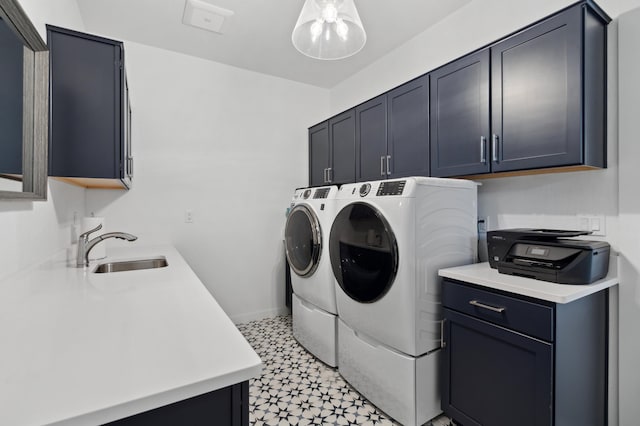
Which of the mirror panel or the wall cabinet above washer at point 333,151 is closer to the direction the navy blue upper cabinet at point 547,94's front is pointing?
the mirror panel

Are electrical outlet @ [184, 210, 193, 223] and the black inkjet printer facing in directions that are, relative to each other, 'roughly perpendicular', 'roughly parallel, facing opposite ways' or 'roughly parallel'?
roughly perpendicular

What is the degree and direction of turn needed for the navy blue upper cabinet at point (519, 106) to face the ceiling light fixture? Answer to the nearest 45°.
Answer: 0° — it already faces it

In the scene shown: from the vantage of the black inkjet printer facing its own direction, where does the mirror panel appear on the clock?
The mirror panel is roughly at 12 o'clock from the black inkjet printer.

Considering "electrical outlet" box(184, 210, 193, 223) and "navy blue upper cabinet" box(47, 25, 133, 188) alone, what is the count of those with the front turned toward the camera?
1

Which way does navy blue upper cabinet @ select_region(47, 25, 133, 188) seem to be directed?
to the viewer's right

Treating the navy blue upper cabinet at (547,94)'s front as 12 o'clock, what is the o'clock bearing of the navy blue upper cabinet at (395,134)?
the navy blue upper cabinet at (395,134) is roughly at 2 o'clock from the navy blue upper cabinet at (547,94).

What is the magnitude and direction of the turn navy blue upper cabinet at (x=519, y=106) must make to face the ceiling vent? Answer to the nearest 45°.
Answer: approximately 45° to its right
